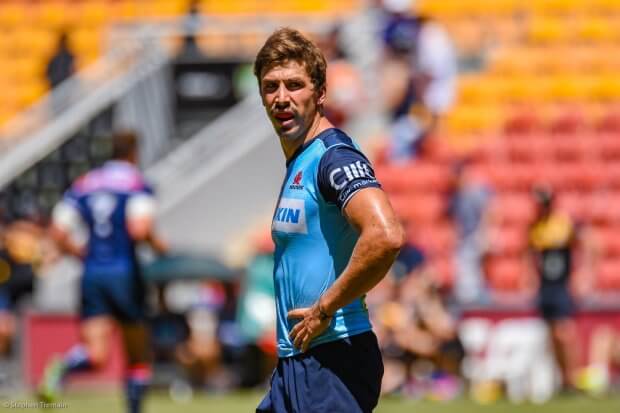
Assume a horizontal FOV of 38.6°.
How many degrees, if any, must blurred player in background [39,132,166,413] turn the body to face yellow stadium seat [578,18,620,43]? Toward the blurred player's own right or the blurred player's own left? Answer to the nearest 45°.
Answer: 0° — they already face it

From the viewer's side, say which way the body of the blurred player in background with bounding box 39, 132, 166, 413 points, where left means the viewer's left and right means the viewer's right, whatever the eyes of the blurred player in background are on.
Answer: facing away from the viewer and to the right of the viewer

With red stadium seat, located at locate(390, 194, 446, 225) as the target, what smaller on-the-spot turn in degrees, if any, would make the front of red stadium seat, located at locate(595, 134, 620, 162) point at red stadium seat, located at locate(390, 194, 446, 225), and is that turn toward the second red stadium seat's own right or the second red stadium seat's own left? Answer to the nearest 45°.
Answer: approximately 45° to the second red stadium seat's own right

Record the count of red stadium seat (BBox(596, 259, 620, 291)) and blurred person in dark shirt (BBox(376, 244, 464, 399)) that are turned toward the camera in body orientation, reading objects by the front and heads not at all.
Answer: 2

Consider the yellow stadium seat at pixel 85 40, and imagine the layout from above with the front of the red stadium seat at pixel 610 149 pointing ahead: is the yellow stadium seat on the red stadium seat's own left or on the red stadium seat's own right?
on the red stadium seat's own right

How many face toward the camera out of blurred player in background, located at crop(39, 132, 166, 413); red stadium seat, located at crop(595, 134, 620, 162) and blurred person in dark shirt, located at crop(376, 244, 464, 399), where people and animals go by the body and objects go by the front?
2

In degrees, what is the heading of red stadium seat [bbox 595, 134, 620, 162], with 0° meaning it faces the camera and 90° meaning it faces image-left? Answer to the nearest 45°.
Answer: approximately 0°

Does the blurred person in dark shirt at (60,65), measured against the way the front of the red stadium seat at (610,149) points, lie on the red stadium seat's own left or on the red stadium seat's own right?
on the red stadium seat's own right
